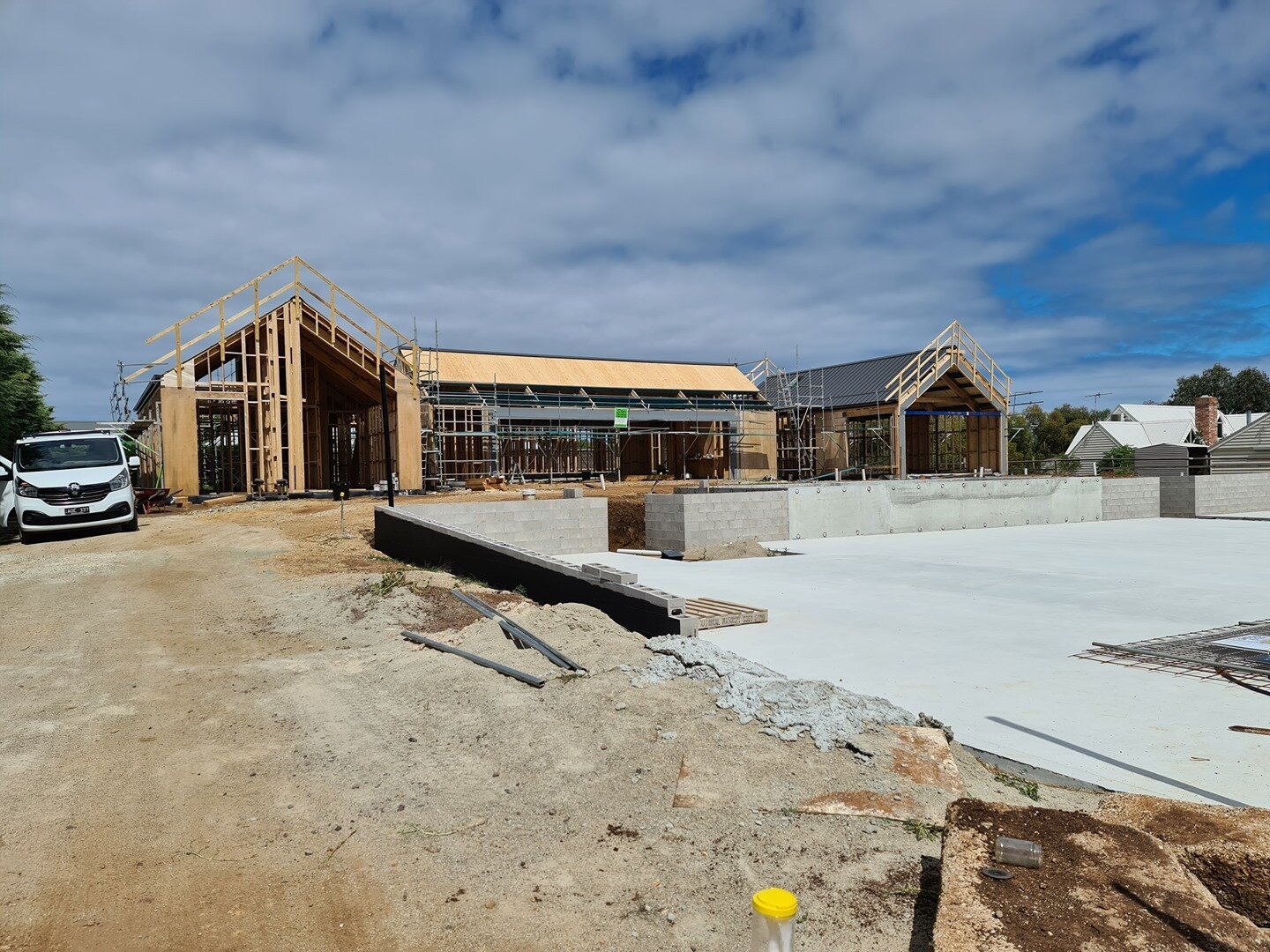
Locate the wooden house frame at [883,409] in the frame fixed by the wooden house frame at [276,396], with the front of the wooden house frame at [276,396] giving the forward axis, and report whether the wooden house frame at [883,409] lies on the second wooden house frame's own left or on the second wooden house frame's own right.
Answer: on the second wooden house frame's own left

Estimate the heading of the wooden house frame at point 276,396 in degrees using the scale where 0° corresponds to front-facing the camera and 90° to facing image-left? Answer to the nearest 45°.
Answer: approximately 0°

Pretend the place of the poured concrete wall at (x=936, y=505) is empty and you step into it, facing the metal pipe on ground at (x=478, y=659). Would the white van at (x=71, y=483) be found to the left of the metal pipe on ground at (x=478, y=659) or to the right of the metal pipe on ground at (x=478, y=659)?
right

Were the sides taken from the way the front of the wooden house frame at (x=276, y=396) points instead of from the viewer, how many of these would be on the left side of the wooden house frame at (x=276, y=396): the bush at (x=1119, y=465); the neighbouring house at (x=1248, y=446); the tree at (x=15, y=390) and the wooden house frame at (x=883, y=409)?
3

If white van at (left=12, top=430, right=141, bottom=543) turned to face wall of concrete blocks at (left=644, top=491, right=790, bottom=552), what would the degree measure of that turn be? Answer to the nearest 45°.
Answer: approximately 90° to its left

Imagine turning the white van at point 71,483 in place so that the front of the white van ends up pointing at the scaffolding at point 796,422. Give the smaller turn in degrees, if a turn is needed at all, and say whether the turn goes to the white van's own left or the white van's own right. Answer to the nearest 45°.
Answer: approximately 90° to the white van's own left

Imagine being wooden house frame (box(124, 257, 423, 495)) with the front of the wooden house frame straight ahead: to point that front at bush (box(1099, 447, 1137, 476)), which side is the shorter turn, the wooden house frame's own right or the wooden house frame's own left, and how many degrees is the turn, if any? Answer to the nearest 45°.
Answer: approximately 90° to the wooden house frame's own left

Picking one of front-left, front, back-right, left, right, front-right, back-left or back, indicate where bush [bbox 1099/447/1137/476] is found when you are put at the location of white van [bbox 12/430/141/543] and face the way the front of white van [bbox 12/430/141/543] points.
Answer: left

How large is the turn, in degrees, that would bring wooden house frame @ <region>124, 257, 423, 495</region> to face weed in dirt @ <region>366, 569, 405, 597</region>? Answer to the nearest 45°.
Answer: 0° — it already faces it

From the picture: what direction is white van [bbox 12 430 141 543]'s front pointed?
toward the camera

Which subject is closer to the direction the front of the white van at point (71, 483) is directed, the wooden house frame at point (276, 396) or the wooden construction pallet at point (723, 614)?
the wooden construction pallet

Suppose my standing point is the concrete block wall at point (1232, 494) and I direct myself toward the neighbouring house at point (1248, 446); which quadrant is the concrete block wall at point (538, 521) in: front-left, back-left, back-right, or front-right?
back-left

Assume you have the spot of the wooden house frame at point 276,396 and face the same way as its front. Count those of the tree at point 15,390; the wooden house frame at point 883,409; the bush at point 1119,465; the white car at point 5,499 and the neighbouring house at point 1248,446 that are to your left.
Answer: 3
